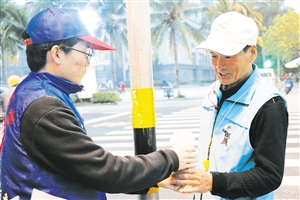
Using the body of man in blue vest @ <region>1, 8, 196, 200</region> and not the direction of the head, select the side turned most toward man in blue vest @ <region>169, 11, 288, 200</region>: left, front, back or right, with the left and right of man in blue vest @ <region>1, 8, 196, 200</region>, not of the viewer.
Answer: front

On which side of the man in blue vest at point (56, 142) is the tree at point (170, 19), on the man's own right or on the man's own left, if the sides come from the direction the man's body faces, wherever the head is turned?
on the man's own left

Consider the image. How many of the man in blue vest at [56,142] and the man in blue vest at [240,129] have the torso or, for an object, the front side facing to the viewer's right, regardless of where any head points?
1

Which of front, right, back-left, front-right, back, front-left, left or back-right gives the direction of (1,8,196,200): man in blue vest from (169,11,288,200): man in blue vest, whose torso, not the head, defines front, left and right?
front

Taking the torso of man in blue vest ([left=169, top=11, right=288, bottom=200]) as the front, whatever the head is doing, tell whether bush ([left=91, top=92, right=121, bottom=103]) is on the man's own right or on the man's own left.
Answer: on the man's own right

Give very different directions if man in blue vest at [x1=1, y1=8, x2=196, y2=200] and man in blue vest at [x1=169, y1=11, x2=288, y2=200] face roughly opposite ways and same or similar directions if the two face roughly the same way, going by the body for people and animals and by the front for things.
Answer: very different directions

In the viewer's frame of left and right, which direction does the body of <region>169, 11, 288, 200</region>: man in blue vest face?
facing the viewer and to the left of the viewer

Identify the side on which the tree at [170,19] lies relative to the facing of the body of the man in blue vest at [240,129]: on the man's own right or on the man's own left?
on the man's own right

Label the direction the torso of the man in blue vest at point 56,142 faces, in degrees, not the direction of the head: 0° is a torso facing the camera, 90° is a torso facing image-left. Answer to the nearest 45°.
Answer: approximately 270°

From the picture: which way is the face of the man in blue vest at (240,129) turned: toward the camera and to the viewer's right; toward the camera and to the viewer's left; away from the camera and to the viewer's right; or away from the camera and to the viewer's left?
toward the camera and to the viewer's left

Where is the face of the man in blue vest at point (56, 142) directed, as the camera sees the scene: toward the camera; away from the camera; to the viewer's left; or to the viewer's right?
to the viewer's right

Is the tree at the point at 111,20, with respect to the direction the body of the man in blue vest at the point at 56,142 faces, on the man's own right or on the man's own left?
on the man's own left
